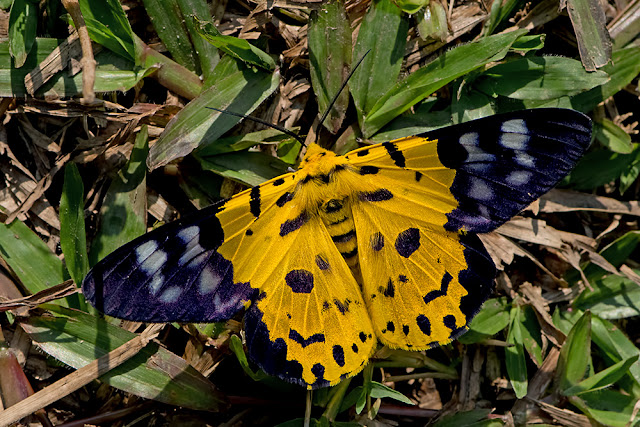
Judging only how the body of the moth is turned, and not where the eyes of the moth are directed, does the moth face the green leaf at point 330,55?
yes

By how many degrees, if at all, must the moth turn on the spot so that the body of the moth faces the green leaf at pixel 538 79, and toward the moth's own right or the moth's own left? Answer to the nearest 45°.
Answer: approximately 45° to the moth's own right

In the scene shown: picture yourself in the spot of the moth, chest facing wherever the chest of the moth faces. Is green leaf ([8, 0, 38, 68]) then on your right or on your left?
on your left

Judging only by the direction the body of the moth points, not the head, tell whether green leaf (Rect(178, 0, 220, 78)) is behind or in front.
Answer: in front

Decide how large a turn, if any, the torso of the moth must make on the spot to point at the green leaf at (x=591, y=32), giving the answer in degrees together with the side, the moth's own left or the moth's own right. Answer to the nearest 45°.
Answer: approximately 45° to the moth's own right

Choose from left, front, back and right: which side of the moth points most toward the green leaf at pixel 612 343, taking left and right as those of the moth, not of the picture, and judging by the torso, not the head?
right

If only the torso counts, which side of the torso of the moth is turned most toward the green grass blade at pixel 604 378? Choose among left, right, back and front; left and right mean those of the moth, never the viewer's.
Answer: right

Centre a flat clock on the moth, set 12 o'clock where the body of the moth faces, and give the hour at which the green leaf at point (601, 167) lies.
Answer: The green leaf is roughly at 2 o'clock from the moth.

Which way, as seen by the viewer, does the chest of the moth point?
away from the camera

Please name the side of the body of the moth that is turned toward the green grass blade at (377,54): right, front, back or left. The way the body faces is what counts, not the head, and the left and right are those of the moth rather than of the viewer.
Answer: front

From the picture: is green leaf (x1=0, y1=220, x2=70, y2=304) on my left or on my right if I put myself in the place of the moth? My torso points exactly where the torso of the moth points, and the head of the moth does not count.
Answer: on my left
